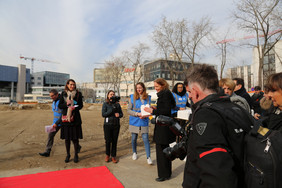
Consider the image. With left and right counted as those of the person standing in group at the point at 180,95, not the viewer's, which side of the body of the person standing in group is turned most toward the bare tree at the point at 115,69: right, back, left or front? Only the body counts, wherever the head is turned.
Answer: back

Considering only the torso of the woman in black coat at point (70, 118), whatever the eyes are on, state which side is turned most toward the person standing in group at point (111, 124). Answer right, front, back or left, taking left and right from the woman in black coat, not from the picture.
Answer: left

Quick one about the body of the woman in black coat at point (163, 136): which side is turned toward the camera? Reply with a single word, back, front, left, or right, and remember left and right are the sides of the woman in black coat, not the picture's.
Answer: left

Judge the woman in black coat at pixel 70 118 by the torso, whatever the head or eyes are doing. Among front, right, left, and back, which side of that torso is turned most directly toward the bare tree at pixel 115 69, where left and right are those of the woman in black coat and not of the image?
back

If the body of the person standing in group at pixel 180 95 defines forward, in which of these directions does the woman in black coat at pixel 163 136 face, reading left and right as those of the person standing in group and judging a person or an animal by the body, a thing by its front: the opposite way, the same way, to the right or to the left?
to the right

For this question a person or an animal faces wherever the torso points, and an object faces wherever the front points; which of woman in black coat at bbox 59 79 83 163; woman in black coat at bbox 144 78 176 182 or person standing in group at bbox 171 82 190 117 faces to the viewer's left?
woman in black coat at bbox 144 78 176 182

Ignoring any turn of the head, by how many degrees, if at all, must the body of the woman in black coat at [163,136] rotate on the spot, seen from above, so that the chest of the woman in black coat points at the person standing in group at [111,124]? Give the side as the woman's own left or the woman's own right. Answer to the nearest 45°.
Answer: approximately 45° to the woman's own right

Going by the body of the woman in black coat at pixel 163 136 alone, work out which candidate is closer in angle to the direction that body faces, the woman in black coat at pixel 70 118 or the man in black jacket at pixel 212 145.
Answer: the woman in black coat

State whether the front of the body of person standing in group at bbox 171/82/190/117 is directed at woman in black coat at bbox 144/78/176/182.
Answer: yes

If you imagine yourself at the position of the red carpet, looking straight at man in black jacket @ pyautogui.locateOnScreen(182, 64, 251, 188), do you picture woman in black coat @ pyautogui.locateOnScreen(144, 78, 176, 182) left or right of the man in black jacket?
left

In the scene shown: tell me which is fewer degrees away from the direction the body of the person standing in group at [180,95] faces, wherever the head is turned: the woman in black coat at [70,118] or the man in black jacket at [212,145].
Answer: the man in black jacket
